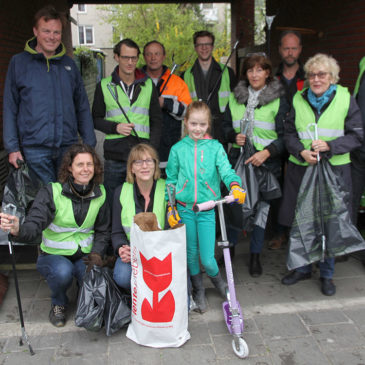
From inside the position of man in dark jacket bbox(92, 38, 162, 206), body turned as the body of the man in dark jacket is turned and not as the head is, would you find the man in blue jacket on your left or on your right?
on your right

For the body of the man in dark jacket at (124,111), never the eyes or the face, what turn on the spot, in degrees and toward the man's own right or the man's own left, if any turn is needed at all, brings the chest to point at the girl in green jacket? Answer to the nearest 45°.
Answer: approximately 45° to the man's own left

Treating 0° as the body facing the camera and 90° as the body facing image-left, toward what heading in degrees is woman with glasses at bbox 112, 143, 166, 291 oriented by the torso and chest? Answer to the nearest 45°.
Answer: approximately 0°
